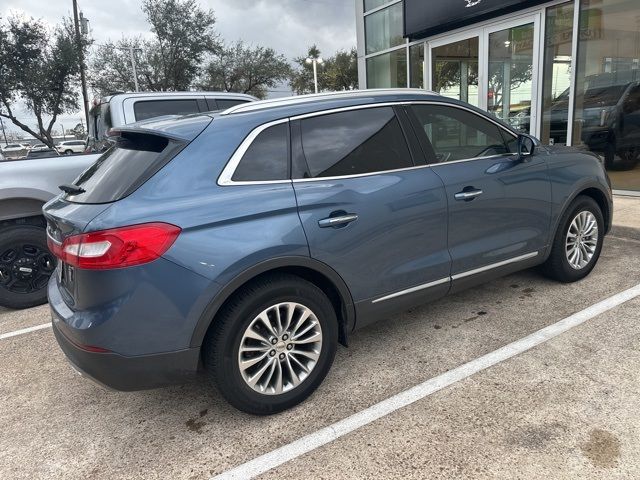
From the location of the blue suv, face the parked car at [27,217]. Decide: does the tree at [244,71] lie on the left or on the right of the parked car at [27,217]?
right

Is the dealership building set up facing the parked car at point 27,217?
yes

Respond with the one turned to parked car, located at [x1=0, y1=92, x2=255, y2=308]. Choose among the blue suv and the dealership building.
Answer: the dealership building

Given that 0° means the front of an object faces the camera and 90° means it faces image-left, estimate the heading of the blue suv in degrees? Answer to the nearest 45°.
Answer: approximately 225°

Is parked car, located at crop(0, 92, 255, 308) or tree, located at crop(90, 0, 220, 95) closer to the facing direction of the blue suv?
the tree

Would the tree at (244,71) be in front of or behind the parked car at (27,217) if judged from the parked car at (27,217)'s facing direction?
in front

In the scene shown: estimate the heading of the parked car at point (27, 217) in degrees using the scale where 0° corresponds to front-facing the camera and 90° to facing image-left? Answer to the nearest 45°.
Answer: approximately 225°

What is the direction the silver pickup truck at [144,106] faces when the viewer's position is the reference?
facing away from the viewer and to the right of the viewer

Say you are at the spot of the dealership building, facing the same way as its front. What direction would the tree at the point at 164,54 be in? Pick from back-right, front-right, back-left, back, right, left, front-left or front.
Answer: right

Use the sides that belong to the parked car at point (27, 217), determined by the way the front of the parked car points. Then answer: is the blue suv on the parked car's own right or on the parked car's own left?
on the parked car's own right

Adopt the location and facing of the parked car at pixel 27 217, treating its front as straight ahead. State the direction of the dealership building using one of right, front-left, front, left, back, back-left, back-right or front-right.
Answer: front-right

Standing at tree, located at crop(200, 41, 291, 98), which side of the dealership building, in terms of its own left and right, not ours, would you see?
right

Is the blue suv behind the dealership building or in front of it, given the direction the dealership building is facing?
in front

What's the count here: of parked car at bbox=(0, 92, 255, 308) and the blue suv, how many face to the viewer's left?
0

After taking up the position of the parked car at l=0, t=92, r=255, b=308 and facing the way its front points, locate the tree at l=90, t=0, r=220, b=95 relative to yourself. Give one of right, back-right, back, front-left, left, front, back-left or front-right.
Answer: front-left
